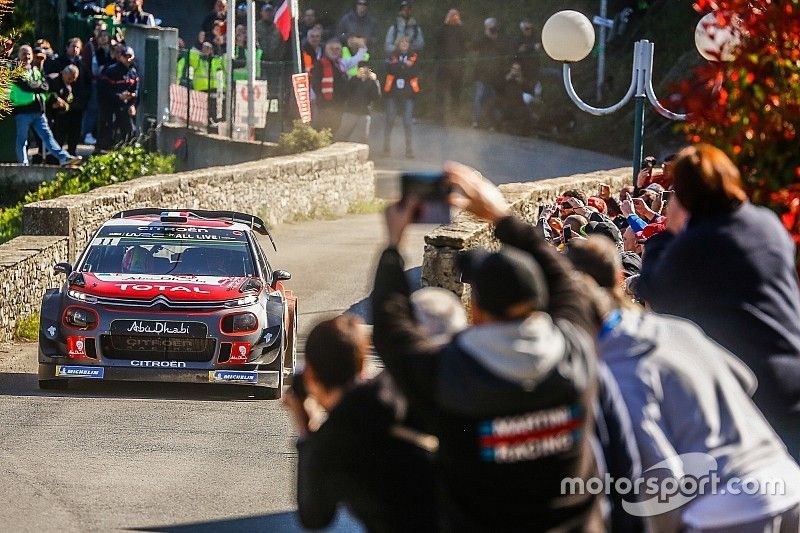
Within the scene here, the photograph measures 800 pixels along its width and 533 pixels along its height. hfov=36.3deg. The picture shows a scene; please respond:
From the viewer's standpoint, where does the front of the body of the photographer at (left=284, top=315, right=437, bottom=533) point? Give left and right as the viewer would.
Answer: facing away from the viewer and to the left of the viewer

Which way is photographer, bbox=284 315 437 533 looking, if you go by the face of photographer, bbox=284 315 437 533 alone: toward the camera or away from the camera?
away from the camera

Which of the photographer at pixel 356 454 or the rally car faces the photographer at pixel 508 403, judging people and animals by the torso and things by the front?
the rally car

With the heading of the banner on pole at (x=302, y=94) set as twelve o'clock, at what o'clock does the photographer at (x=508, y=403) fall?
The photographer is roughly at 12 o'clock from the banner on pole.

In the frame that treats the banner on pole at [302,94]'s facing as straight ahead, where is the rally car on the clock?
The rally car is roughly at 12 o'clock from the banner on pole.

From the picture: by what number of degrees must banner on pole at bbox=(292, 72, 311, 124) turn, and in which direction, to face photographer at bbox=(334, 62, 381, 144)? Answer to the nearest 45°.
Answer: approximately 135° to its left

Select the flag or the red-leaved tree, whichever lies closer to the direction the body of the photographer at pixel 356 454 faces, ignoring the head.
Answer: the flag
